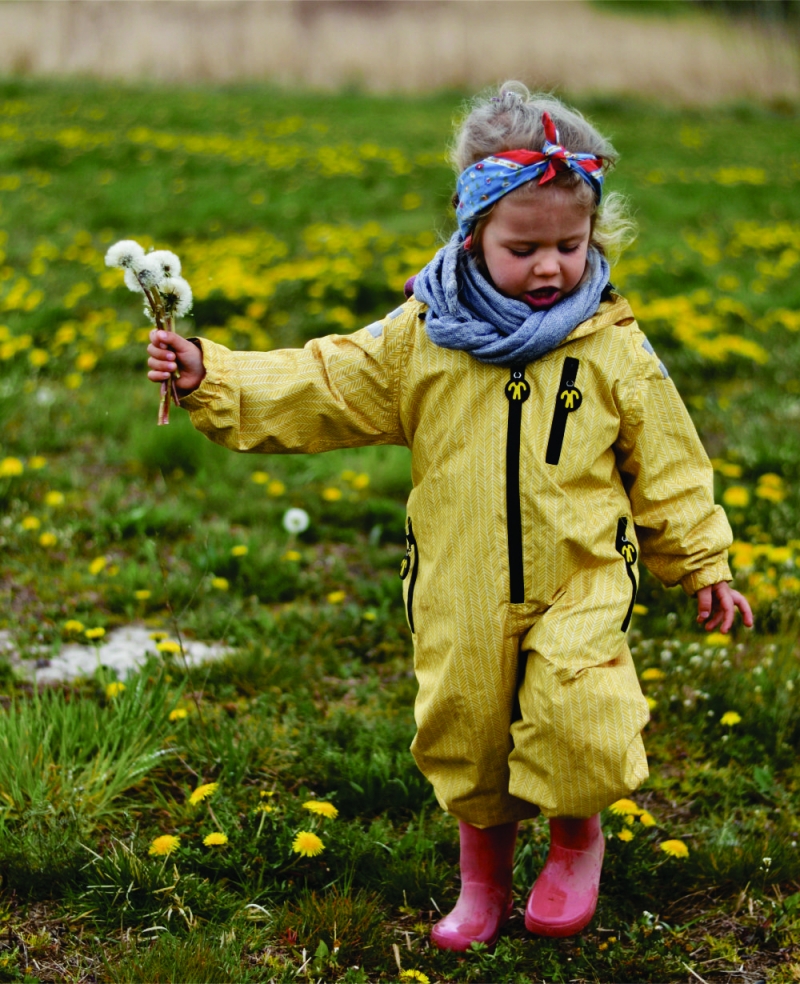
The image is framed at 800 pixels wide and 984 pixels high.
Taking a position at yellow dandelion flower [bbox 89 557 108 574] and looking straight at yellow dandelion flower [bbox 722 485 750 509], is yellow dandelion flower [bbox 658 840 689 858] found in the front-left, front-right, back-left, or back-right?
front-right

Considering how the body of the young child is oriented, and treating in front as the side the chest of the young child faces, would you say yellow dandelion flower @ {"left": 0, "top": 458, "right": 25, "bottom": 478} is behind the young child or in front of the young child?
behind

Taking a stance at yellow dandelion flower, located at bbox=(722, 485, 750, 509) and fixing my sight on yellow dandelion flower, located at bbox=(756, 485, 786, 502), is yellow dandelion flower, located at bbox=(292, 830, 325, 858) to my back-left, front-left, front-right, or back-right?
back-right

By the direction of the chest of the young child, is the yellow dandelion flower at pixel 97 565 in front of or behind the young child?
behind

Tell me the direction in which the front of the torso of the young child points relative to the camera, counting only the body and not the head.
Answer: toward the camera

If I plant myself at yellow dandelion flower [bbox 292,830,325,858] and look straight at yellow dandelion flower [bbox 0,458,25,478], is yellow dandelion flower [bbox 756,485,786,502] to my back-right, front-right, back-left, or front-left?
front-right

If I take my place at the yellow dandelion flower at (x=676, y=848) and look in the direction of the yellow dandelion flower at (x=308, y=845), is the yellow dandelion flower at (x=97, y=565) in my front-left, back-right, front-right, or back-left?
front-right
